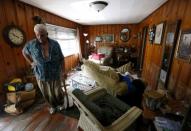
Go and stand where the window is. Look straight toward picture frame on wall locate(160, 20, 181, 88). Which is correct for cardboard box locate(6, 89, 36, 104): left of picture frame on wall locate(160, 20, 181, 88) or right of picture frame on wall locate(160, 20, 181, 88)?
right

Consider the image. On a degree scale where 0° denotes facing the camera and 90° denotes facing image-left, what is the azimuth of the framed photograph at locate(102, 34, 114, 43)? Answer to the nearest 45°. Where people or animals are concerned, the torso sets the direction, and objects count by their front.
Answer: approximately 0°

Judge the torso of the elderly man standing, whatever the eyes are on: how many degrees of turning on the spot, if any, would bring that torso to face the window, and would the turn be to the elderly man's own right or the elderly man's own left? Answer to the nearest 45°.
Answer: approximately 180°

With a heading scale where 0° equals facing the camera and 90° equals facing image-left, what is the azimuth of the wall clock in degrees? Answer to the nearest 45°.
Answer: approximately 315°

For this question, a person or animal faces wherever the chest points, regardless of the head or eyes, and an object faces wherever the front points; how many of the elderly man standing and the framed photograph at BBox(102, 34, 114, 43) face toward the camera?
2

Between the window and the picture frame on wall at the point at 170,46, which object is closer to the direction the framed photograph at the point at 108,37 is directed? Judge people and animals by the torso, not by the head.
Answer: the picture frame on wall

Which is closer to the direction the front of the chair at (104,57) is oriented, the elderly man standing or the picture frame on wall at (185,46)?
the elderly man standing

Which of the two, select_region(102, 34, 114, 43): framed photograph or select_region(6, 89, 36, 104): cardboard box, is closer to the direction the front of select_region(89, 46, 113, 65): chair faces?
the cardboard box

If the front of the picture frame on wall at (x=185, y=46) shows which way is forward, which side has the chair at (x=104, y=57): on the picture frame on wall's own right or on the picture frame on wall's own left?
on the picture frame on wall's own right
